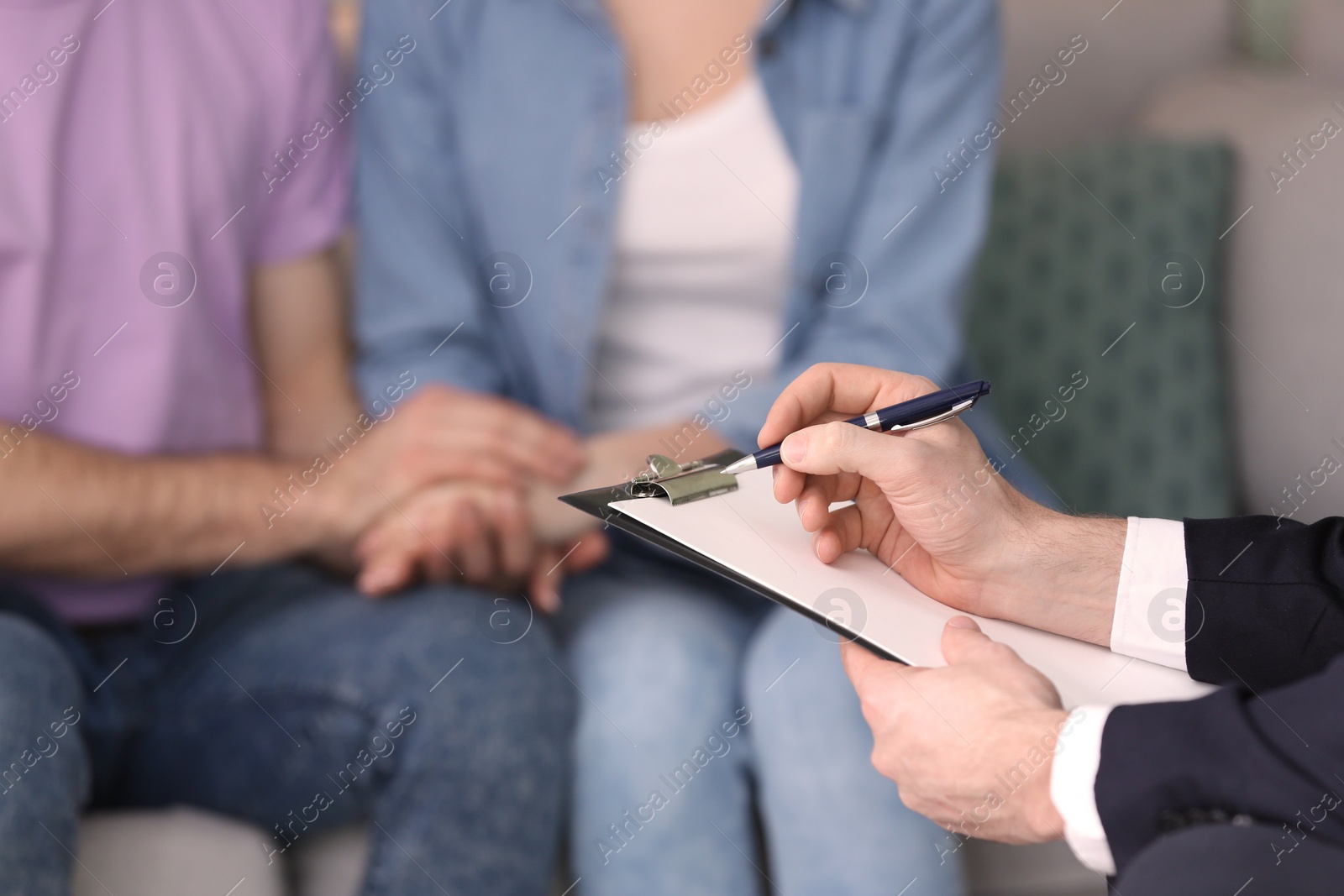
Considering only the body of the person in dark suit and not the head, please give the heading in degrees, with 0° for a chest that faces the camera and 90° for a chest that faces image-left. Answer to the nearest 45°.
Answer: approximately 90°

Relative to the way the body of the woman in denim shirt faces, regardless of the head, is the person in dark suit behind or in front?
in front

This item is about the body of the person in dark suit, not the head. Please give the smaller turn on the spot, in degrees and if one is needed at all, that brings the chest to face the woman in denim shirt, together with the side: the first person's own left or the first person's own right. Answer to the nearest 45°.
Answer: approximately 45° to the first person's own right

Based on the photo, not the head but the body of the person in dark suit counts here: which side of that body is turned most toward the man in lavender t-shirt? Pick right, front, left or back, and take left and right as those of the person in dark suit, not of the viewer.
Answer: front
